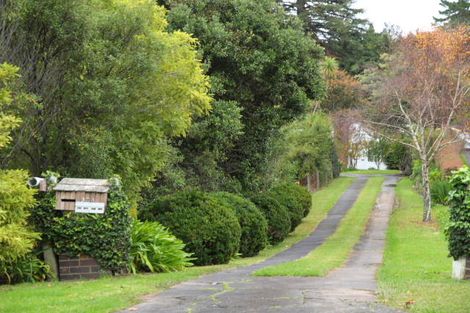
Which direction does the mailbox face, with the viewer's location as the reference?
facing the viewer

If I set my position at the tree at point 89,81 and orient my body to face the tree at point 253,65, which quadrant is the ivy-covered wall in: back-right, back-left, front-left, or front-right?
back-right

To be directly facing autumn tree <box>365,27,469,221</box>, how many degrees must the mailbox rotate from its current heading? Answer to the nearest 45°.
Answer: approximately 135° to its left

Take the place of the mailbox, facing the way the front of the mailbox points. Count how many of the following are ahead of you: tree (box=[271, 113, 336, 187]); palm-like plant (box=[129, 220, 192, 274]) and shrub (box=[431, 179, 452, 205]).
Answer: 0

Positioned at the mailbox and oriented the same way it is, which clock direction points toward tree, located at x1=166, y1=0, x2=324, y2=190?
The tree is roughly at 7 o'clock from the mailbox.

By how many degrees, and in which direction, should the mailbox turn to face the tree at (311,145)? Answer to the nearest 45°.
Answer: approximately 135° to its left

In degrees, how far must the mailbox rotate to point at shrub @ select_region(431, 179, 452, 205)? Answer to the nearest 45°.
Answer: approximately 135° to its left

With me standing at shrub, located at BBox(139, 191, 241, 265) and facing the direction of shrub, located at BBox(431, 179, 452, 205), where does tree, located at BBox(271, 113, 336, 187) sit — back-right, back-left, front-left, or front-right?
front-left

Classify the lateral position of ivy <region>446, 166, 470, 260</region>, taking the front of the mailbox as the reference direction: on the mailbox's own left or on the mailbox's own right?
on the mailbox's own left

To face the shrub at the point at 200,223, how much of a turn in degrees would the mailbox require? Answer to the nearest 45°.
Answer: approximately 135° to its left
